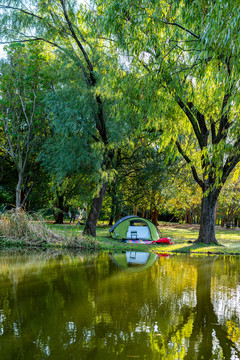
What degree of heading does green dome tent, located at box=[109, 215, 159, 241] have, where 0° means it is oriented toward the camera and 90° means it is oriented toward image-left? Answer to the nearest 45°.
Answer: approximately 0°

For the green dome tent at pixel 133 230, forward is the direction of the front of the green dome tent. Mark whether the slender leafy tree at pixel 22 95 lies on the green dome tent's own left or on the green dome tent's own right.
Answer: on the green dome tent's own right

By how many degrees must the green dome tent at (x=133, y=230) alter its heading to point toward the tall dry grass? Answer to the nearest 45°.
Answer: approximately 45° to its right
